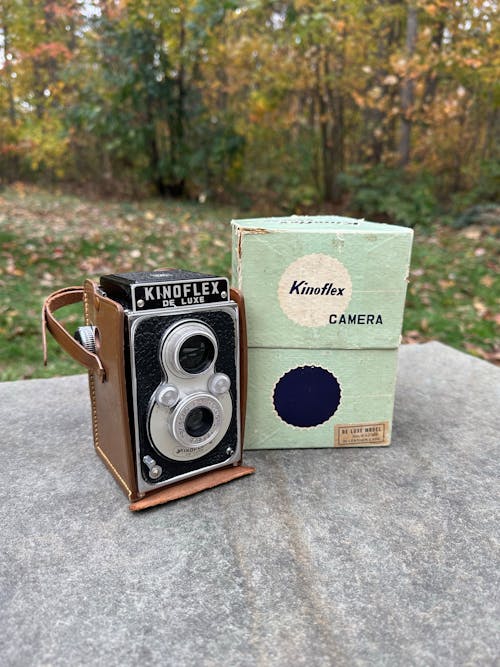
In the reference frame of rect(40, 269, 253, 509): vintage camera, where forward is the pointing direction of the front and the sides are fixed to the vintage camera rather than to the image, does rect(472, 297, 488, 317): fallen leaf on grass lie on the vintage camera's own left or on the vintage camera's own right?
on the vintage camera's own left

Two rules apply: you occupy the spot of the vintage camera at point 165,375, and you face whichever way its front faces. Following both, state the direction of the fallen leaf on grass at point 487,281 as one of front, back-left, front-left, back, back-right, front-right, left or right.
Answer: left

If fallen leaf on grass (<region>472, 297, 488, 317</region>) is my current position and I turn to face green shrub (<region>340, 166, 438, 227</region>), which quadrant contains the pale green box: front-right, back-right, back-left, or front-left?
back-left

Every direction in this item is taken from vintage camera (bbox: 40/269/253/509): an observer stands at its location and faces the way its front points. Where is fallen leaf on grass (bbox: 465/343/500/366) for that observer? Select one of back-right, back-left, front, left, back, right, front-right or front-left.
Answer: left

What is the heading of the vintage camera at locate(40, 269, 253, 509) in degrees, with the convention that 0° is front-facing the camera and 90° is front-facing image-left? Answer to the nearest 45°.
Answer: approximately 315°

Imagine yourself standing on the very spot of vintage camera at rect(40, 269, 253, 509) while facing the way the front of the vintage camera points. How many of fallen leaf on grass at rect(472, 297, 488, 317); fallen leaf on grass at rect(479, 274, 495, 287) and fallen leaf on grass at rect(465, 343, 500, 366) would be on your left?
3

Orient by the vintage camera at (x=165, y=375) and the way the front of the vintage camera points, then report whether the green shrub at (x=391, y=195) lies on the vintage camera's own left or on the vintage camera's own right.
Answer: on the vintage camera's own left
